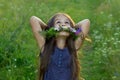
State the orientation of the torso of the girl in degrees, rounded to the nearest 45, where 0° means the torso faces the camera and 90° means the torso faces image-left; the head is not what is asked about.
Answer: approximately 0°
